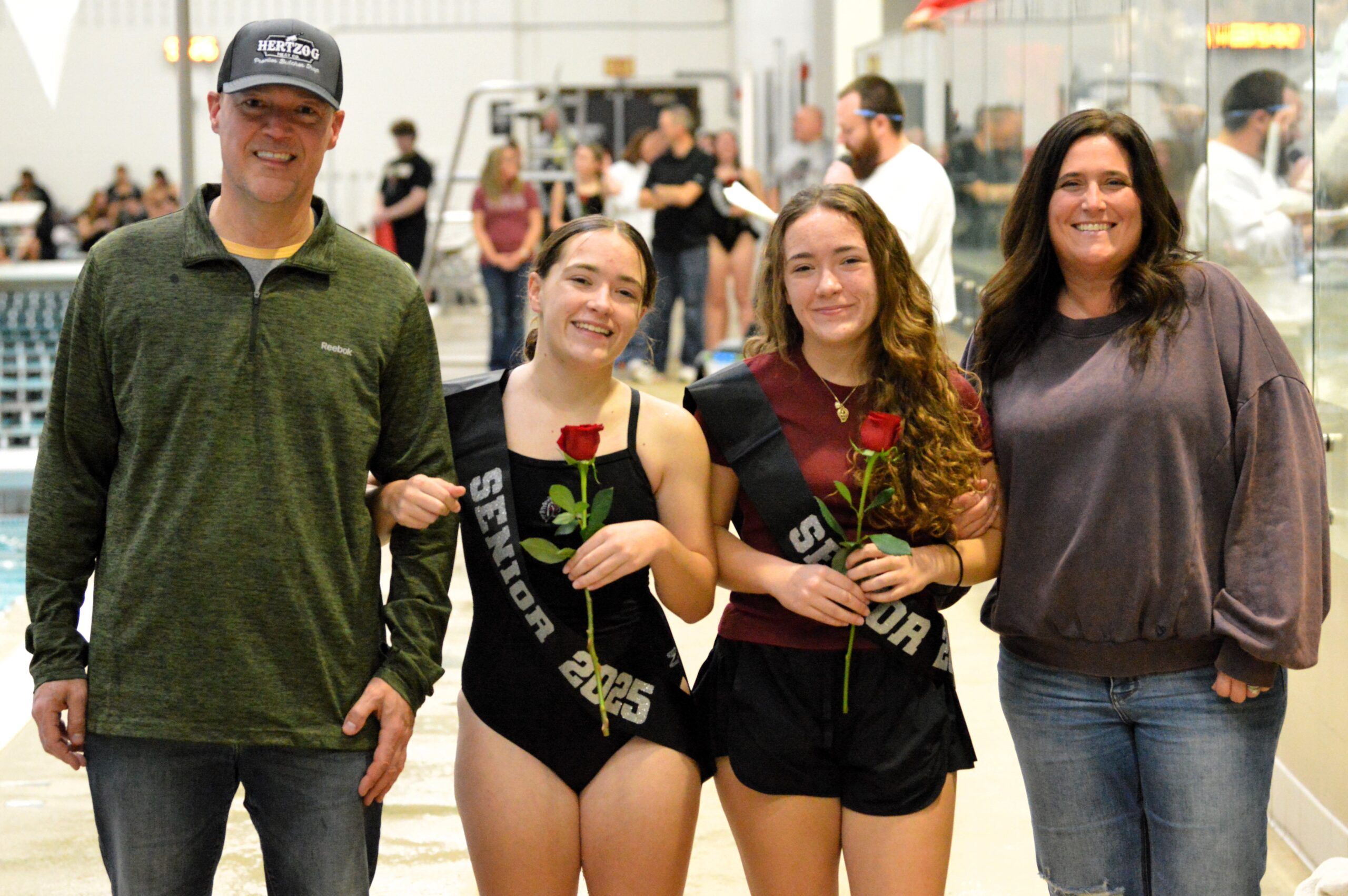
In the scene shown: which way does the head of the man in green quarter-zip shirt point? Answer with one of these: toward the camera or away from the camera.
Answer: toward the camera

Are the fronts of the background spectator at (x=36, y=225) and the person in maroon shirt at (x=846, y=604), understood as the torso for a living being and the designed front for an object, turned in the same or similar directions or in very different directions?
same or similar directions

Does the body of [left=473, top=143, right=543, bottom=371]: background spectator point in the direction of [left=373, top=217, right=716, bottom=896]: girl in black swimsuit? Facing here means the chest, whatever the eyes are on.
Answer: yes

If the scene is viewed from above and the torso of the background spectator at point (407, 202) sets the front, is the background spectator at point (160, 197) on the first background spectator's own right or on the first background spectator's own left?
on the first background spectator's own right

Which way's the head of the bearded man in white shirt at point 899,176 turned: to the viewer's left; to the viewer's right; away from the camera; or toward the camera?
to the viewer's left

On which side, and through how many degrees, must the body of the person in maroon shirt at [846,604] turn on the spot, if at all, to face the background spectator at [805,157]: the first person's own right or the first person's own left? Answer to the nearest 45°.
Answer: approximately 180°

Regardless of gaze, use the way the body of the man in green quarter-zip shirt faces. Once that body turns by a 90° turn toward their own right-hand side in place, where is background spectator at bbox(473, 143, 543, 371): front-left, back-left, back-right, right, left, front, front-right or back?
right

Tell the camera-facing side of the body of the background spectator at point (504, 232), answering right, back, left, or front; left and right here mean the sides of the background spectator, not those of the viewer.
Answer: front

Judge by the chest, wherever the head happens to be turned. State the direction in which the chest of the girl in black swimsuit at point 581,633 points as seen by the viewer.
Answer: toward the camera

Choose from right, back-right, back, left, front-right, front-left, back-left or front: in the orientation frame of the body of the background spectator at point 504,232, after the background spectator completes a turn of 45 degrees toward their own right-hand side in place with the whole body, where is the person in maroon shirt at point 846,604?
front-left
